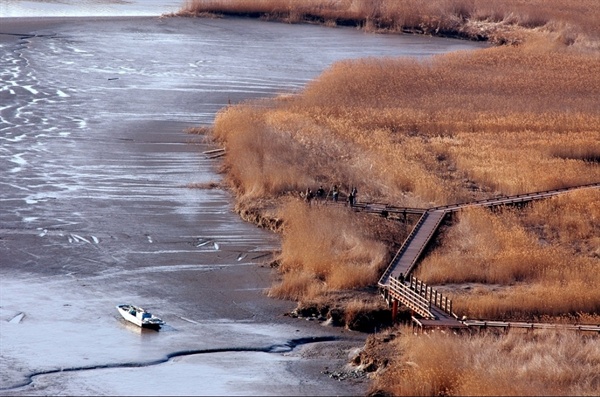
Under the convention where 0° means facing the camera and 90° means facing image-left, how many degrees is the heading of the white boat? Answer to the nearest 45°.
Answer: approximately 135°

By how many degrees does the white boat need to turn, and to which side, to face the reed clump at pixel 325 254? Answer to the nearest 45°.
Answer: approximately 90° to its right

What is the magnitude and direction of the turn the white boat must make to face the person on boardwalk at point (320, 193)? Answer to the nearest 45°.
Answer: approximately 90° to its right

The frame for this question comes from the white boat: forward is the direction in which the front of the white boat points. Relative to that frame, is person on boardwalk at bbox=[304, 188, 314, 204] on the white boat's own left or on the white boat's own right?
on the white boat's own right

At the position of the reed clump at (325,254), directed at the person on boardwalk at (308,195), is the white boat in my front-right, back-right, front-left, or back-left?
back-left

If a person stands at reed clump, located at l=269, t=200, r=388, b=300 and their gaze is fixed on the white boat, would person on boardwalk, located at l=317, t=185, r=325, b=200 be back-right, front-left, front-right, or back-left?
back-right
